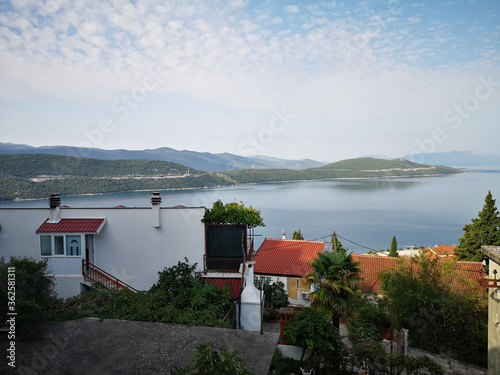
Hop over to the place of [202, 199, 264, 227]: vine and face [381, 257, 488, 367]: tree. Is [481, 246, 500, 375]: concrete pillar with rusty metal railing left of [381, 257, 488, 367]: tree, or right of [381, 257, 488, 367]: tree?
right

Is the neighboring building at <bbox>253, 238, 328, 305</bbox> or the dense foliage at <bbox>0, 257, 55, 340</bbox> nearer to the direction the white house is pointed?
the dense foliage

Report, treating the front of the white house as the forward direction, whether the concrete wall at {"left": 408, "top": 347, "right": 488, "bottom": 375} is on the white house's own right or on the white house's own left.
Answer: on the white house's own left

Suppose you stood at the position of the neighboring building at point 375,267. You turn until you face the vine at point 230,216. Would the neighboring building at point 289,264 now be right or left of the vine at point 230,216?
right

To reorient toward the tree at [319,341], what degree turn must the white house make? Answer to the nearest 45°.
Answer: approximately 45° to its left

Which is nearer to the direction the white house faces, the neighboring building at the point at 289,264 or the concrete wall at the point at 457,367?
the concrete wall

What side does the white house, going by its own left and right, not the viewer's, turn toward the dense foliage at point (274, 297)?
left

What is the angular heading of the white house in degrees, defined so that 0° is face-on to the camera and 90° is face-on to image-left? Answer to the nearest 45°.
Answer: approximately 0°

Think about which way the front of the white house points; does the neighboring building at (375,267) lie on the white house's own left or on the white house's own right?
on the white house's own left

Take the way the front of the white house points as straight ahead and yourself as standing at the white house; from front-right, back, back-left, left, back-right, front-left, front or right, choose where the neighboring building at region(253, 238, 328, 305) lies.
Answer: back-left

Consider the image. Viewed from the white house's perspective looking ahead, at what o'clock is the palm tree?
The palm tree is roughly at 10 o'clock from the white house.

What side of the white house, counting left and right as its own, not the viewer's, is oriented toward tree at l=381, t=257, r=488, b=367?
left
